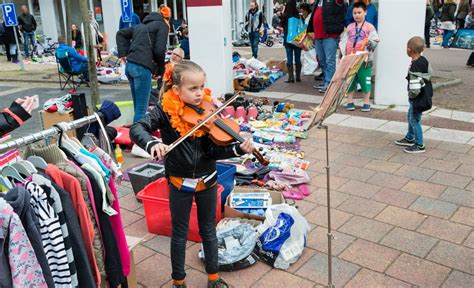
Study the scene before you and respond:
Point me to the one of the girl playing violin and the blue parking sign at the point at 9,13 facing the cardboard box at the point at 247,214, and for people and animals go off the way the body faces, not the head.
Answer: the blue parking sign

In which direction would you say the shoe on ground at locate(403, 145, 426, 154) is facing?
to the viewer's left

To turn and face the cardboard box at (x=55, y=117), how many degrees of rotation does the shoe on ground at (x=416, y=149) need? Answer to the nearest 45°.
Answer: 0° — it already faces it

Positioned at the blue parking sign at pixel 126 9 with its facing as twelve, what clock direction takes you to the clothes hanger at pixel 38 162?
The clothes hanger is roughly at 12 o'clock from the blue parking sign.

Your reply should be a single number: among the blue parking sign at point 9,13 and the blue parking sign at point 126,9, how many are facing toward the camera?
2

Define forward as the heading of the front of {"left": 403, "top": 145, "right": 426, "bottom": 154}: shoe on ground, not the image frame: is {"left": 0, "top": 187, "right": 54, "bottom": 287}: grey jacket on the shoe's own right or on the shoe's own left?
on the shoe's own left

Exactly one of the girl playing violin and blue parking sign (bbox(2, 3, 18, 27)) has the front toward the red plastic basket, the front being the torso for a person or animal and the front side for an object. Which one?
the blue parking sign

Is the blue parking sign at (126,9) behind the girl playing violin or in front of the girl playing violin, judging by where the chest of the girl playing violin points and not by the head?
behind
